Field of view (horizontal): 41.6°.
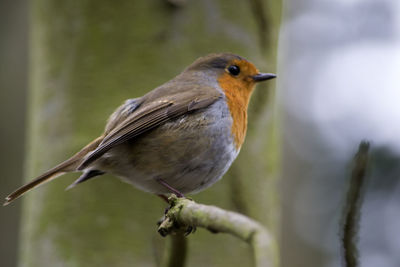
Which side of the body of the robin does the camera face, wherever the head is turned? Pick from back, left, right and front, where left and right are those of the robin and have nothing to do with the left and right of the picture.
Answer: right
